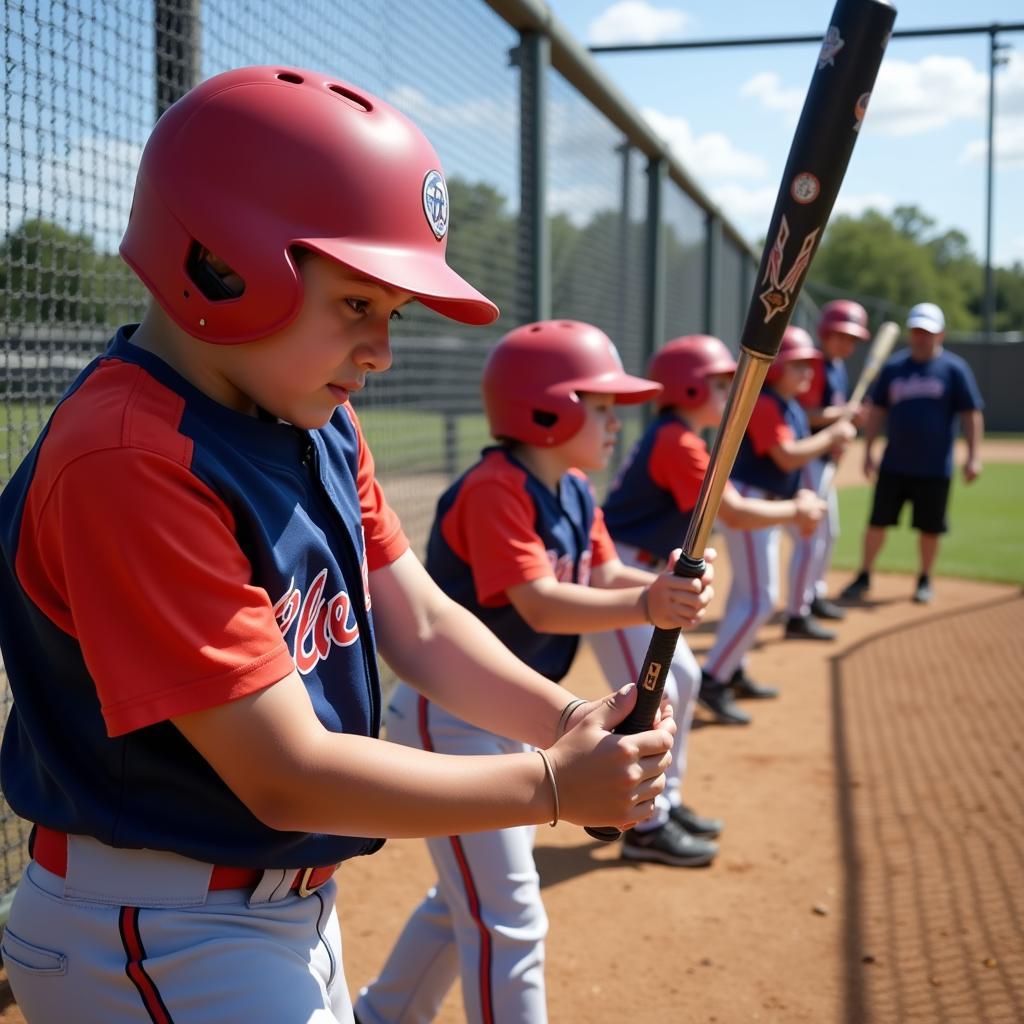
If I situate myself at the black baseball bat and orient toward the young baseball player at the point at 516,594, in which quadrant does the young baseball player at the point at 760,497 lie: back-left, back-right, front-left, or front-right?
front-right

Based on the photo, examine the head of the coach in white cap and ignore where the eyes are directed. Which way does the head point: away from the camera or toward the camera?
toward the camera

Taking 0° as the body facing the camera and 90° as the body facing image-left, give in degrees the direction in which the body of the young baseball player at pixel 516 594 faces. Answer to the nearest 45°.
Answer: approximately 270°

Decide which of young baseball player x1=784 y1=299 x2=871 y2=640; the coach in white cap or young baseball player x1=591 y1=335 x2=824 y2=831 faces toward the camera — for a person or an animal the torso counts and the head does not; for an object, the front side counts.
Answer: the coach in white cap

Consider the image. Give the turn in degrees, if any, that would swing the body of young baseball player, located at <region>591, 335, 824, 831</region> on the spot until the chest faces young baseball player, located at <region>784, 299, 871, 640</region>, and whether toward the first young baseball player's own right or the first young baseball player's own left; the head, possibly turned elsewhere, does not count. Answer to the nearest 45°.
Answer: approximately 90° to the first young baseball player's own left

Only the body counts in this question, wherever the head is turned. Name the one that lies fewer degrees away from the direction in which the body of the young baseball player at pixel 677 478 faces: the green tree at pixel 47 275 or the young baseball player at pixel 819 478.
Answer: the young baseball player

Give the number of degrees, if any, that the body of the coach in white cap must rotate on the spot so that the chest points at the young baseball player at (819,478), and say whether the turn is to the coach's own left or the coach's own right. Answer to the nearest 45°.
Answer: approximately 45° to the coach's own right

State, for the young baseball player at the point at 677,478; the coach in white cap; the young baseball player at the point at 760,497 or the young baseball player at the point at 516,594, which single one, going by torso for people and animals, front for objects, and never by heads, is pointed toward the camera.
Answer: the coach in white cap

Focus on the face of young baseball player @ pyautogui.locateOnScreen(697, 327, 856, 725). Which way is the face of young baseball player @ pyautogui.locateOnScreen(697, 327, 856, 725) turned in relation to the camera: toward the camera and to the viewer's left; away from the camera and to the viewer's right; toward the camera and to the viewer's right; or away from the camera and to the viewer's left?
toward the camera and to the viewer's right

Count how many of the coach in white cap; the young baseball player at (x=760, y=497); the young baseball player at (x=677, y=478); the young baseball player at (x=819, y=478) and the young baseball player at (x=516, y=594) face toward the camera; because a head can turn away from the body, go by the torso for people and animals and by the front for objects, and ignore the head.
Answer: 1

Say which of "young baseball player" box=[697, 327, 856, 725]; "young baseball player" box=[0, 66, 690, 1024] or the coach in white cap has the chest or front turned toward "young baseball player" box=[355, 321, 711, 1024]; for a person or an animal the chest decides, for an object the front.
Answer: the coach in white cap

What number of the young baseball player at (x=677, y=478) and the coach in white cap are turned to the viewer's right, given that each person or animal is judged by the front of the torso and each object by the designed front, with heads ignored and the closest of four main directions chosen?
1

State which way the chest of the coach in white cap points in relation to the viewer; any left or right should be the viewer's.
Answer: facing the viewer

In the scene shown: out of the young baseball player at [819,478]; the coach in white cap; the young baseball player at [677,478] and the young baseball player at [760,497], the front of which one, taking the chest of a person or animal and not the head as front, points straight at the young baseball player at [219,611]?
the coach in white cap

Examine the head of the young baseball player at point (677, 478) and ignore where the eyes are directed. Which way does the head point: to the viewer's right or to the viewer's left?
to the viewer's right

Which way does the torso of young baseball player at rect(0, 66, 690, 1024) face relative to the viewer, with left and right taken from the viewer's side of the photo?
facing the viewer and to the right of the viewer

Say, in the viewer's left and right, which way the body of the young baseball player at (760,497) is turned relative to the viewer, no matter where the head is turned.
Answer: facing to the right of the viewer

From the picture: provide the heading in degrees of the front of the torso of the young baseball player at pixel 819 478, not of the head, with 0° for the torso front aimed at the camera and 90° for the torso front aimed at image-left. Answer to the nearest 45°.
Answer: approximately 270°

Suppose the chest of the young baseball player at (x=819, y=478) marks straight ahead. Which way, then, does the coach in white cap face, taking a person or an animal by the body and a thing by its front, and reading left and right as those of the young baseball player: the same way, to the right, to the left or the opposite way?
to the right

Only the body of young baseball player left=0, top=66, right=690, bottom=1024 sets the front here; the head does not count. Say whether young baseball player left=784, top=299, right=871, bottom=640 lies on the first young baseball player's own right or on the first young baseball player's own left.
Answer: on the first young baseball player's own left
